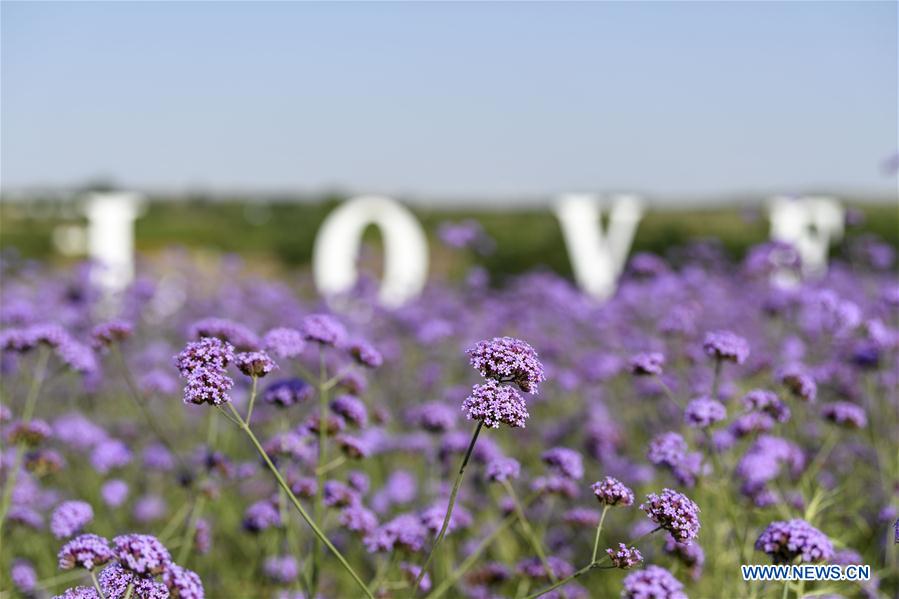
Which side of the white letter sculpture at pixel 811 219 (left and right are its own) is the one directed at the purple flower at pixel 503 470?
front

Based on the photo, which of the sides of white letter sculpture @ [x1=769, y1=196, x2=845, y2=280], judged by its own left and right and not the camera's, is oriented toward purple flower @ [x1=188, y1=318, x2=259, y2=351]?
front

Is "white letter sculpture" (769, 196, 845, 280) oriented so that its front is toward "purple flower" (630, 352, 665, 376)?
yes

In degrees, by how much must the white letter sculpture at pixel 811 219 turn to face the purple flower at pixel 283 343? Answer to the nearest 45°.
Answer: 0° — it already faces it

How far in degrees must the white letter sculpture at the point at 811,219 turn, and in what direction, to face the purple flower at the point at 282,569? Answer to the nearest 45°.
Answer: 0° — it already faces it

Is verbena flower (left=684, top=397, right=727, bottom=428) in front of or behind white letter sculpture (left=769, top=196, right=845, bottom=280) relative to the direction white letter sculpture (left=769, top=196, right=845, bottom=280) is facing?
in front

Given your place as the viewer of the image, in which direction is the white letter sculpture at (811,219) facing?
facing the viewer

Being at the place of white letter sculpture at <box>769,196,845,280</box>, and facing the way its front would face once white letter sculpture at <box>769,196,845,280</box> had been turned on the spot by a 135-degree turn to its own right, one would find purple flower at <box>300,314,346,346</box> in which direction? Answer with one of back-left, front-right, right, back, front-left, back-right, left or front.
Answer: back-left

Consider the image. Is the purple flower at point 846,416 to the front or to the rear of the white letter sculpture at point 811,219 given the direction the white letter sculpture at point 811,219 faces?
to the front

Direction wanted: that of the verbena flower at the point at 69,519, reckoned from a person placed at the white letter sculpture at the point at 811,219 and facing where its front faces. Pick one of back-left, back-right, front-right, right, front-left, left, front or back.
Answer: front

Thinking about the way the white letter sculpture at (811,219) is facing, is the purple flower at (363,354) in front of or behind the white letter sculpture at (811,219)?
in front

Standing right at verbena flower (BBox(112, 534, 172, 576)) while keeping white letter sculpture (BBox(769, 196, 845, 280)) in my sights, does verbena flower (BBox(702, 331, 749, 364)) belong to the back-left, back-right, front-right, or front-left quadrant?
front-right

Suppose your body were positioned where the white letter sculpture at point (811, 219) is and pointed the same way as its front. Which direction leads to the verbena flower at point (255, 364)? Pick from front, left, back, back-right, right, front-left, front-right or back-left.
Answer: front

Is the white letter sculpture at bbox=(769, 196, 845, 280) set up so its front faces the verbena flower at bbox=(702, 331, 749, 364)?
yes

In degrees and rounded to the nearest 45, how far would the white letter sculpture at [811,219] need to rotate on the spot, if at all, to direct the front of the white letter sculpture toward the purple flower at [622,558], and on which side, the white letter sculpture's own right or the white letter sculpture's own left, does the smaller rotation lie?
0° — it already faces it

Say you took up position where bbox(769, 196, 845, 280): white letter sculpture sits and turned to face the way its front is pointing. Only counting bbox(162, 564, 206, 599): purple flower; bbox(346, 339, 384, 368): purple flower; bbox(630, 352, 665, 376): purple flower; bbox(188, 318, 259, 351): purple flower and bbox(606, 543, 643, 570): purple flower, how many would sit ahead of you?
5

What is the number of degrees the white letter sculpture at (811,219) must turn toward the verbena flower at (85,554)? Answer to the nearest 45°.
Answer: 0° — it already faces it

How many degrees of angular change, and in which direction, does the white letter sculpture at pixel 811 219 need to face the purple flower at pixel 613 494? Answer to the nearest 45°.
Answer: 0° — it already faces it
